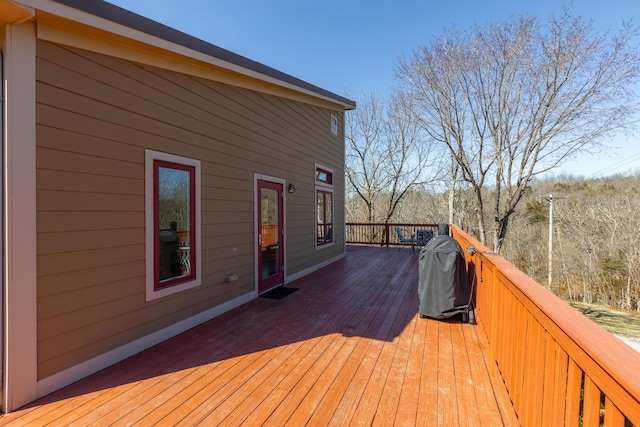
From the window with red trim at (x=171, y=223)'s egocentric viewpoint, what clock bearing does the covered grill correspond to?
The covered grill is roughly at 11 o'clock from the window with red trim.

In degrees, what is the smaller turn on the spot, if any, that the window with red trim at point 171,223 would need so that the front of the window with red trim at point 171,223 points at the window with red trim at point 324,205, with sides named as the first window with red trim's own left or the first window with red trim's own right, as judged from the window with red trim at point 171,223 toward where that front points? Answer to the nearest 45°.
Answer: approximately 90° to the first window with red trim's own left

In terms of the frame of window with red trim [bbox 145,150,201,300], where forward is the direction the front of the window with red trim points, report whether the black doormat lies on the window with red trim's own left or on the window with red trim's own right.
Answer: on the window with red trim's own left

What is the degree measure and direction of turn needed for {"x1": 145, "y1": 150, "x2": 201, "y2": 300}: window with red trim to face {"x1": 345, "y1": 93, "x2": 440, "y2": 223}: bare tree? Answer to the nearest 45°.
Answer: approximately 90° to its left

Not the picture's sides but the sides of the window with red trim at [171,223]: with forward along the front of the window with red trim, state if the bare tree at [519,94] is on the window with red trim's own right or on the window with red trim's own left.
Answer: on the window with red trim's own left

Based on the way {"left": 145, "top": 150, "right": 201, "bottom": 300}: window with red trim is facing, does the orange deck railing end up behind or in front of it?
in front

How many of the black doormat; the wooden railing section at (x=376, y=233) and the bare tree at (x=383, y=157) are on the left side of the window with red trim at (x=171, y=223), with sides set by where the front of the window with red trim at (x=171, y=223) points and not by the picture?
3

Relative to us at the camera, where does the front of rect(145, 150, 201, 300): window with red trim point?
facing the viewer and to the right of the viewer

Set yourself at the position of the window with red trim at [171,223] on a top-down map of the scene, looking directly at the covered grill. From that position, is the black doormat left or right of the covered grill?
left

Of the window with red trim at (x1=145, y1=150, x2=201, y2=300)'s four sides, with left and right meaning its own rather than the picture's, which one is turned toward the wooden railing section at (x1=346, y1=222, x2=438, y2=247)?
left
